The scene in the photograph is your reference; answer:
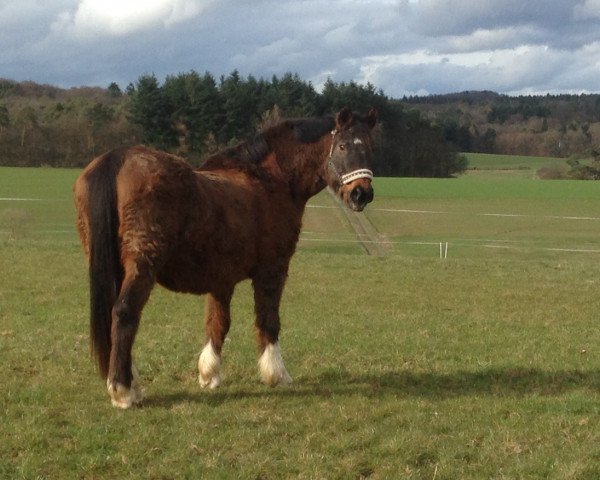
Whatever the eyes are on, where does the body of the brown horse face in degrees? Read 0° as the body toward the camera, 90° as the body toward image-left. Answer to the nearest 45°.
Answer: approximately 225°
